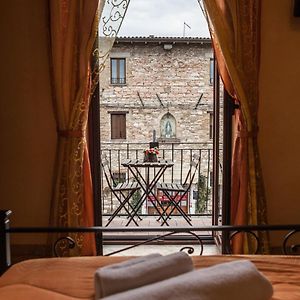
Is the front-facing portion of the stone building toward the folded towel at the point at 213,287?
yes

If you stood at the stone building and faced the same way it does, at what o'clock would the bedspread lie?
The bedspread is roughly at 12 o'clock from the stone building.

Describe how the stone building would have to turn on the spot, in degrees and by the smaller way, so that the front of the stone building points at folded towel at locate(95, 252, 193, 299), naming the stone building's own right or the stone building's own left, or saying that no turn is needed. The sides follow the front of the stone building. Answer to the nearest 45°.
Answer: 0° — it already faces it

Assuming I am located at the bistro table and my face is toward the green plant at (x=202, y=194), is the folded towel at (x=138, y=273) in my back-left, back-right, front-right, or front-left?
back-right

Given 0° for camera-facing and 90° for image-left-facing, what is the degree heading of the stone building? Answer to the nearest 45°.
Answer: approximately 0°

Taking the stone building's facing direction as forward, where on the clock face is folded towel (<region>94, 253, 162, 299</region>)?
The folded towel is roughly at 12 o'clock from the stone building.

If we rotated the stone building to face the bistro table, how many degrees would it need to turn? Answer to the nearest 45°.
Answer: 0° — it already faces it
